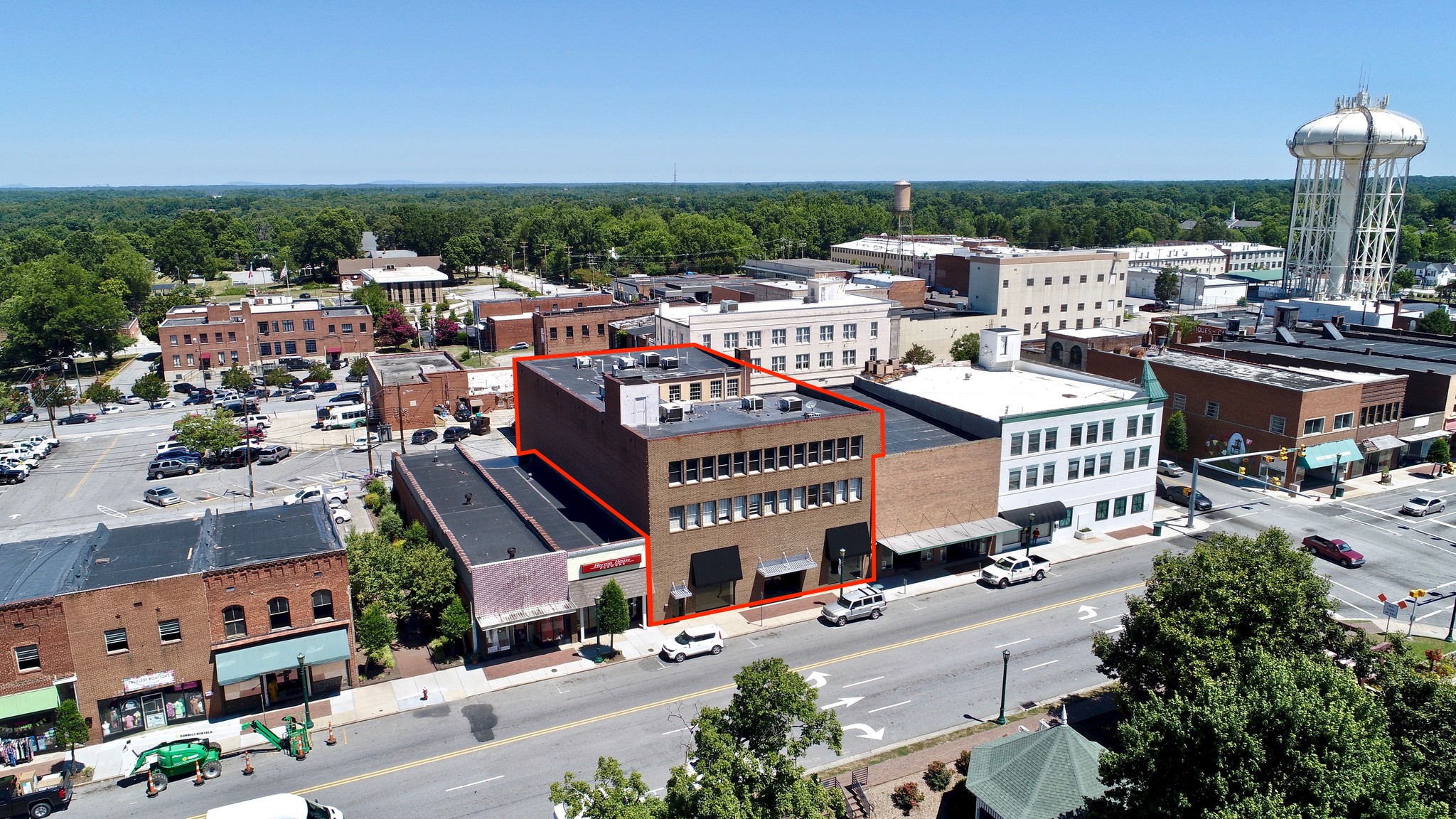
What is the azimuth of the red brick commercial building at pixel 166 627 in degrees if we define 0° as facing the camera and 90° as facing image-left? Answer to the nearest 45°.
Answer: approximately 0°

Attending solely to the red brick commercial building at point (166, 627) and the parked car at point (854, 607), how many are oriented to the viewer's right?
0

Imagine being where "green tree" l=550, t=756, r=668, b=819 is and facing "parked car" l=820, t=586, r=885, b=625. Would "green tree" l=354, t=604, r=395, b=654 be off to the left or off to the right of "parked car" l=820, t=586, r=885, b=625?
left

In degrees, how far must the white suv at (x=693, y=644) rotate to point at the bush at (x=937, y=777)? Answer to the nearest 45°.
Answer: approximately 90° to its left

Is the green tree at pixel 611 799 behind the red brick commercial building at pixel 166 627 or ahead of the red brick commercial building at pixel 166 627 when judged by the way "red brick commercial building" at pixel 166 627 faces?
ahead

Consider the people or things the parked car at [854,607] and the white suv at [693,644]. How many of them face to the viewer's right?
0

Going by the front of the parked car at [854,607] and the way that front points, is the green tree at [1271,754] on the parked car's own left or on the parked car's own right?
on the parked car's own left

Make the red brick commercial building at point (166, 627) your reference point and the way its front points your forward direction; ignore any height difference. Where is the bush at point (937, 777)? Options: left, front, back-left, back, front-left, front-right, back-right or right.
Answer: front-left

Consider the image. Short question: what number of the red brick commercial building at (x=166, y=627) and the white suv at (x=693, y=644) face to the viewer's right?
0

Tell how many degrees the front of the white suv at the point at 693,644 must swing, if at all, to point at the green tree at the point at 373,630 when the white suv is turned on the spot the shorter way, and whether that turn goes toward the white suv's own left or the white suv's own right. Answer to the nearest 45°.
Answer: approximately 45° to the white suv's own right

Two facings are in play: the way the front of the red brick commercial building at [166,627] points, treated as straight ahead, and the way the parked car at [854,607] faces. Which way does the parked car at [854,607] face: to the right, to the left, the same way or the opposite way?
to the right

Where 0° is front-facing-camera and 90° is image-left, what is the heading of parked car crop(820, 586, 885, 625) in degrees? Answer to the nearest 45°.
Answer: approximately 45°

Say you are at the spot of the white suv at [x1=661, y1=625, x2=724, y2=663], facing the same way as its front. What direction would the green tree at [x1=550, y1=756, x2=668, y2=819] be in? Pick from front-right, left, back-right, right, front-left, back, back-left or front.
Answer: front-left
